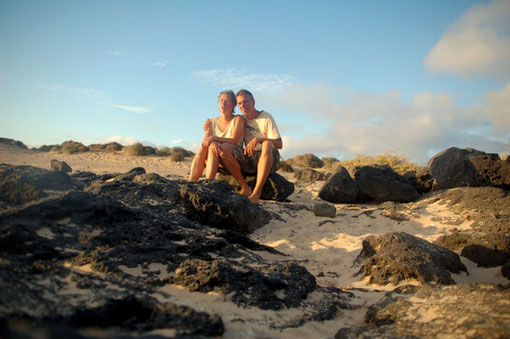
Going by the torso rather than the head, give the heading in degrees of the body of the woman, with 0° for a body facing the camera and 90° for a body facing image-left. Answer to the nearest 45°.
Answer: approximately 45°

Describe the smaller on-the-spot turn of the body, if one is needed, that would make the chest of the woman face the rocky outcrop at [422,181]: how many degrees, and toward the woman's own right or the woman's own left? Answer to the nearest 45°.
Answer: approximately 135° to the woman's own left

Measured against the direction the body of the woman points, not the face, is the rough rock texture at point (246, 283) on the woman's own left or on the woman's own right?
on the woman's own left

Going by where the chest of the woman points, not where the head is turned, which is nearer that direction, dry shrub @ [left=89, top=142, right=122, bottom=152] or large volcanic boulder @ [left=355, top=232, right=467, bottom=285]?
the large volcanic boulder
